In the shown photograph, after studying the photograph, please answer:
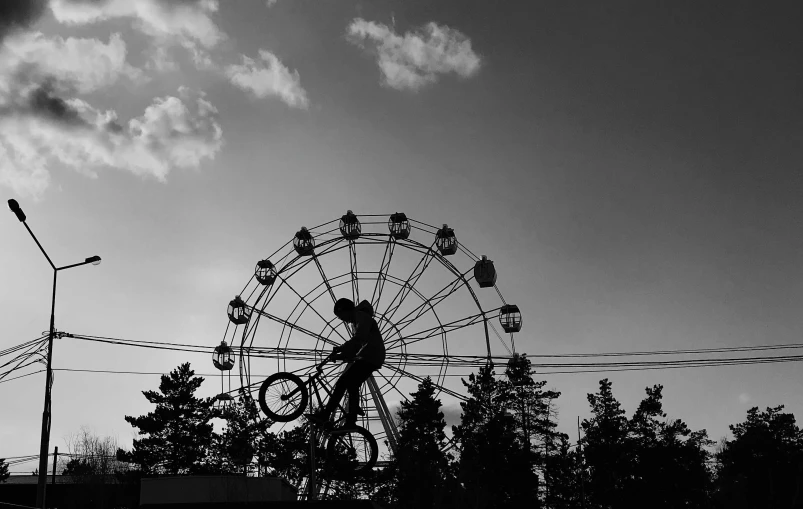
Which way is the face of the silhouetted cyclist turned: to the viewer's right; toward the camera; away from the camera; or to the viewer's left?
to the viewer's left

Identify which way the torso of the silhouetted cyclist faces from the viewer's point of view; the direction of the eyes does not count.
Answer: to the viewer's left
